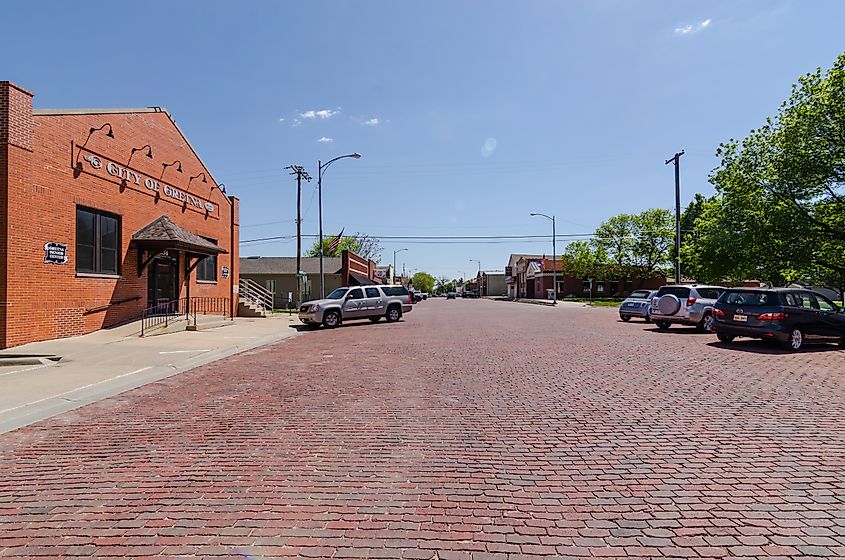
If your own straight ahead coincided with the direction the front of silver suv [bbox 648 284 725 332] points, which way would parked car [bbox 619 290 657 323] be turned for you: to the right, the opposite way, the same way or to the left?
the same way

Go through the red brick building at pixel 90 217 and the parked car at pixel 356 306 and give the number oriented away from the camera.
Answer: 0

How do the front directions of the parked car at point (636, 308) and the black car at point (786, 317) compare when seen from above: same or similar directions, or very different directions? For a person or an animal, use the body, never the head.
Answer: same or similar directions

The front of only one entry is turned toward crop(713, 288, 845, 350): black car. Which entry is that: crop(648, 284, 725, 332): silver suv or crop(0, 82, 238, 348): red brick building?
the red brick building

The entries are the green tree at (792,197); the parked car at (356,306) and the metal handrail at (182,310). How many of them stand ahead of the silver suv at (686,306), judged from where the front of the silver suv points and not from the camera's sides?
1

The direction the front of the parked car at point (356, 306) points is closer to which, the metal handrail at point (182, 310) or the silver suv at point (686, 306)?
the metal handrail

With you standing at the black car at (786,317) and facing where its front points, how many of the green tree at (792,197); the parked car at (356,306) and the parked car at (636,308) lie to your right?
0

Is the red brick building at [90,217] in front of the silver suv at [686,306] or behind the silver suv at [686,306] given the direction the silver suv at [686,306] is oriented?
behind

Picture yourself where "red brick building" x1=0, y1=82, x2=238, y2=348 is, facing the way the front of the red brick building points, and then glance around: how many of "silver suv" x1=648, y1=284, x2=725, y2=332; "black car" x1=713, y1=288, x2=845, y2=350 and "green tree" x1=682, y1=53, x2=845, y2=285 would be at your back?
0

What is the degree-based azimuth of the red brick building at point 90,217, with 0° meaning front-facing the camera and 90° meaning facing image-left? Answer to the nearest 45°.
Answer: approximately 315°

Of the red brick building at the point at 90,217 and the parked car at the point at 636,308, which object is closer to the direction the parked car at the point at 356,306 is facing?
the red brick building

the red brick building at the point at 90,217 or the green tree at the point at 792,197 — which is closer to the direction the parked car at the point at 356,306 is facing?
the red brick building

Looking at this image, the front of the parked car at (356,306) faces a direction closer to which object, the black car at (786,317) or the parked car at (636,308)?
the black car

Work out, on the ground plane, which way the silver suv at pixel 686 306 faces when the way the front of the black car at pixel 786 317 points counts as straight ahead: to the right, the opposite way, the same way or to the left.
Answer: the same way

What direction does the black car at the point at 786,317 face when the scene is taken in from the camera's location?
facing away from the viewer and to the right of the viewer

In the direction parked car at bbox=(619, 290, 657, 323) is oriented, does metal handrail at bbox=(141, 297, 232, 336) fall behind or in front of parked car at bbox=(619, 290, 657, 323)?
behind

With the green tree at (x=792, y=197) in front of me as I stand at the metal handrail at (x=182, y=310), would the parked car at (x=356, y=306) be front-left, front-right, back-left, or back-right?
front-left

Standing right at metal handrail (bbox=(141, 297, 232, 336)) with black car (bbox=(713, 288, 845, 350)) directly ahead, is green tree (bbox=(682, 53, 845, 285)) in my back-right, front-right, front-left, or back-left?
front-left

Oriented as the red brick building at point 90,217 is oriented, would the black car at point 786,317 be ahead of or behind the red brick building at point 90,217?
ahead
